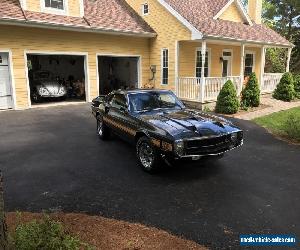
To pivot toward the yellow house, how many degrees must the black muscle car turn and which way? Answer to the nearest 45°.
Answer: approximately 135° to its left

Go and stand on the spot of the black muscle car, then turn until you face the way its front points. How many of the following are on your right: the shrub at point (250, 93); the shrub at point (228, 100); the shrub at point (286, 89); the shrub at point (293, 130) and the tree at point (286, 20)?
0

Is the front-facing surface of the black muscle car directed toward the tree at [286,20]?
no

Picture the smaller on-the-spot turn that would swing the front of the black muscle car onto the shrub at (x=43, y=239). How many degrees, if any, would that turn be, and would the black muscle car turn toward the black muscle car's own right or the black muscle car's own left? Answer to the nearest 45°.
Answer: approximately 45° to the black muscle car's own right

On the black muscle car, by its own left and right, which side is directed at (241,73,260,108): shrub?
left

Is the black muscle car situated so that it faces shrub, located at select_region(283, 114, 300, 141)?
no

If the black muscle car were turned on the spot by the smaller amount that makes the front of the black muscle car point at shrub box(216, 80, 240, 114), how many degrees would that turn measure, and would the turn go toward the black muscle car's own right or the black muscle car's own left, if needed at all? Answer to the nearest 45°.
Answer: approximately 135° to the black muscle car's own left

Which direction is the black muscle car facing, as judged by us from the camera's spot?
facing the viewer and to the right of the viewer

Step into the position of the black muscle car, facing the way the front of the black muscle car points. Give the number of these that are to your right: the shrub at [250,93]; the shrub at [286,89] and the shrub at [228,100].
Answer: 0

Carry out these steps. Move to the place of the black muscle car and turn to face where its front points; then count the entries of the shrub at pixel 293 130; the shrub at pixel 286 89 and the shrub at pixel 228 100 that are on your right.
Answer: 0

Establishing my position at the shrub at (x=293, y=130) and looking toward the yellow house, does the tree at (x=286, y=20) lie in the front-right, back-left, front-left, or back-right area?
front-right
